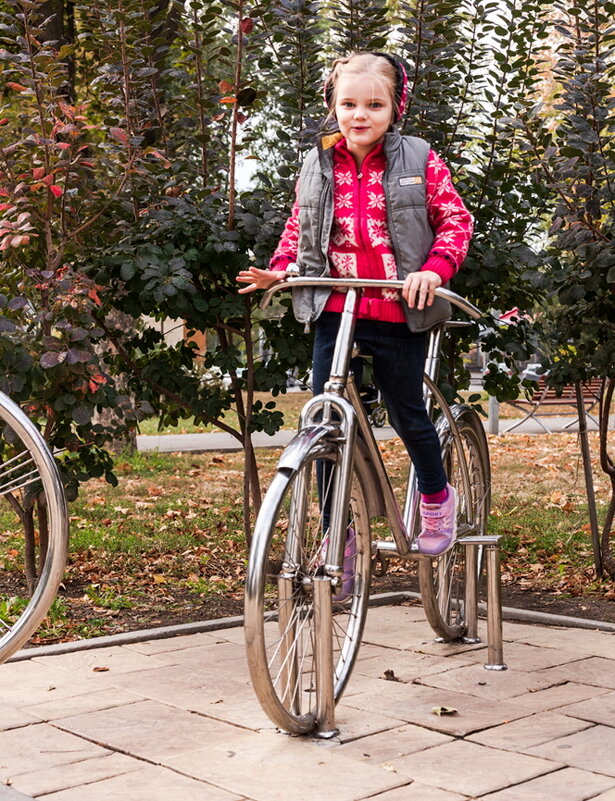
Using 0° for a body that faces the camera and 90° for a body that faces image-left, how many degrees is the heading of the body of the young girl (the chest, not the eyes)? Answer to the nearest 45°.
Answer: approximately 0°

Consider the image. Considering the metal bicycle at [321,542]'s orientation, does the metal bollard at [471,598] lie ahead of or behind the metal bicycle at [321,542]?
behind

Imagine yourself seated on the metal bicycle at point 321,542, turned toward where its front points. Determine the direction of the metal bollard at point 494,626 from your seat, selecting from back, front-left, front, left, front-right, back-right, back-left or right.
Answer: back
